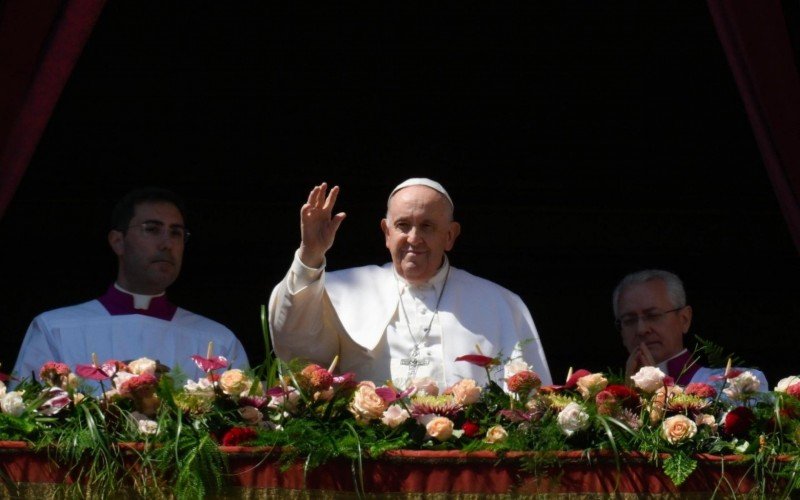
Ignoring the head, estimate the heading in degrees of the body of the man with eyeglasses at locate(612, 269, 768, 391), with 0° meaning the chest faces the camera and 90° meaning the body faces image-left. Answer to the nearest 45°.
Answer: approximately 45°

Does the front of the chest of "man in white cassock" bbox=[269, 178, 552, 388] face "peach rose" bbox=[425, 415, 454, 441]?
yes

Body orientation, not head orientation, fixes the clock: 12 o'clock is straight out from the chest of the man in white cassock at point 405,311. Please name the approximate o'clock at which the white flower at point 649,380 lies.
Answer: The white flower is roughly at 11 o'clock from the man in white cassock.
